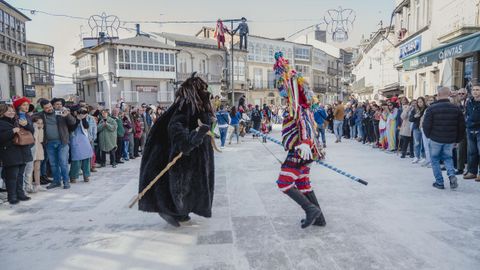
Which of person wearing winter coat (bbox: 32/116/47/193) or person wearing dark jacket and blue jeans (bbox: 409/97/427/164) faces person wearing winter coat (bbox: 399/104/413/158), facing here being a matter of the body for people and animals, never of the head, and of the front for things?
person wearing winter coat (bbox: 32/116/47/193)

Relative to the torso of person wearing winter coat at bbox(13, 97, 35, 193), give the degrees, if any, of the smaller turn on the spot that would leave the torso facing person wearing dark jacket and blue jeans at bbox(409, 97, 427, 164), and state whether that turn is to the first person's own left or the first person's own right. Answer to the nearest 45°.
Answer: approximately 45° to the first person's own left

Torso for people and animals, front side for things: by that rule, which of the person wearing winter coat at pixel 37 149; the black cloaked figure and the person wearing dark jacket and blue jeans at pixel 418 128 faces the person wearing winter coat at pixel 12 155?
the person wearing dark jacket and blue jeans at pixel 418 128

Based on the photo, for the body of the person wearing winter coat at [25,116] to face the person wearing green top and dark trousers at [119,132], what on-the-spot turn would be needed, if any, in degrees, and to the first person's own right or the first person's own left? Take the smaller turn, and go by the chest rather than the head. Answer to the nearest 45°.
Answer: approximately 90° to the first person's own left

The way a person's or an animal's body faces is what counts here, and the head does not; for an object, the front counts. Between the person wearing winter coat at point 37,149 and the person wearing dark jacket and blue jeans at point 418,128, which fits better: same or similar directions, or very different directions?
very different directions

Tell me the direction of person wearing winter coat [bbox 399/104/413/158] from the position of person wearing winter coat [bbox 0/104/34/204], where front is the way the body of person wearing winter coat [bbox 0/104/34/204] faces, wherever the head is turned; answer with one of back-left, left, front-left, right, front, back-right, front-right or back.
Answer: front-left

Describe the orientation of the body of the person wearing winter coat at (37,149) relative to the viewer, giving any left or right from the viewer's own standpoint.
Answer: facing to the right of the viewer

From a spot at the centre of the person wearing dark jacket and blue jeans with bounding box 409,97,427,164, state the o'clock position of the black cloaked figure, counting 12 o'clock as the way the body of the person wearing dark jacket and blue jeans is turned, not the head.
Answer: The black cloaked figure is roughly at 11 o'clock from the person wearing dark jacket and blue jeans.

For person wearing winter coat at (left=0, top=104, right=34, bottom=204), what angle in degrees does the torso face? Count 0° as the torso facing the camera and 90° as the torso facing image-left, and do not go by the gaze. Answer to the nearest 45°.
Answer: approximately 315°

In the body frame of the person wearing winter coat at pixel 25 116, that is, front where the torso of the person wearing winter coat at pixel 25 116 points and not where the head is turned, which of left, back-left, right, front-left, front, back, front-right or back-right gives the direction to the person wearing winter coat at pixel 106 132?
left

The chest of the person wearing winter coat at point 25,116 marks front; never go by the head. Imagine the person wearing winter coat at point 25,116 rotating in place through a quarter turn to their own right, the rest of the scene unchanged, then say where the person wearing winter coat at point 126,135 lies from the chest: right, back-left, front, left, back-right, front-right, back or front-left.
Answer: back

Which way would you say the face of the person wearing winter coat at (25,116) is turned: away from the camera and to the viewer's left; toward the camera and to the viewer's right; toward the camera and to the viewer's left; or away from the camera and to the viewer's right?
toward the camera and to the viewer's right
